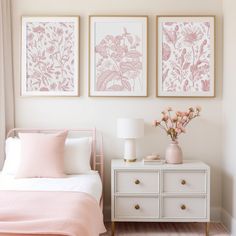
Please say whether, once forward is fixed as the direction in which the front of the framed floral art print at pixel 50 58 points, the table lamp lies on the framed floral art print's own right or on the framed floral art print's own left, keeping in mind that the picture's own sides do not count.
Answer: on the framed floral art print's own left

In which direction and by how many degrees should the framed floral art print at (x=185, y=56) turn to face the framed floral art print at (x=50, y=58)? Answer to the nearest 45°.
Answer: approximately 90° to its right

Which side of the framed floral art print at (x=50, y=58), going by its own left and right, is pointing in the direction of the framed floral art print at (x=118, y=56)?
left

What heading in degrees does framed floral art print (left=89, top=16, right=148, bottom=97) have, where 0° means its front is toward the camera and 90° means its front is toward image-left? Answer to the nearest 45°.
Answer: approximately 0°
